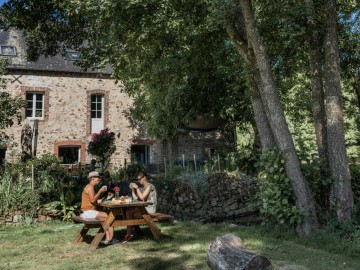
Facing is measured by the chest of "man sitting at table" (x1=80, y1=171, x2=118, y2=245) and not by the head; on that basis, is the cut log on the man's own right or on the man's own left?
on the man's own right

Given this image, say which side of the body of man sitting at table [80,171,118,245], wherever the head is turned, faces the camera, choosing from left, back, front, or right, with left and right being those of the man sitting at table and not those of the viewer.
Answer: right

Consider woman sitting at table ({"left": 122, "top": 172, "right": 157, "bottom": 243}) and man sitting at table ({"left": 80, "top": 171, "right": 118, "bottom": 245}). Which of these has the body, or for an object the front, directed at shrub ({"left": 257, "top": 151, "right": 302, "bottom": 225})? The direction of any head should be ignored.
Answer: man sitting at table ({"left": 80, "top": 171, "right": 118, "bottom": 245})

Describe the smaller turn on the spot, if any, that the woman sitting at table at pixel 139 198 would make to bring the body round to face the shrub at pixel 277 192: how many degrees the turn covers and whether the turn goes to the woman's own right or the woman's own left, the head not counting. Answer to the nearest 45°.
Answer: approximately 180°

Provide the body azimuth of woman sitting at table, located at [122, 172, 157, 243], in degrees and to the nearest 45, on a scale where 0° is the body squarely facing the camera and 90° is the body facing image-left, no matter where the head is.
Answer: approximately 90°

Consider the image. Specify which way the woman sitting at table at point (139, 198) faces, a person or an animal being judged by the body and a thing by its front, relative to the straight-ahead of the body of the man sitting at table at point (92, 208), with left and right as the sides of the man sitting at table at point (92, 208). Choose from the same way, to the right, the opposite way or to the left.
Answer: the opposite way

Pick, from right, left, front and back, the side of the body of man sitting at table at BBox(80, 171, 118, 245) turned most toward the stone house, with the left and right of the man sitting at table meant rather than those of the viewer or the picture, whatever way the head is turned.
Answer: left

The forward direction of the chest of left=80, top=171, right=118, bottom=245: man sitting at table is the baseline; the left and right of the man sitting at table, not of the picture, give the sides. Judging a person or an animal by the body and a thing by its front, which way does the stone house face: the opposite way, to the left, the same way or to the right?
to the right

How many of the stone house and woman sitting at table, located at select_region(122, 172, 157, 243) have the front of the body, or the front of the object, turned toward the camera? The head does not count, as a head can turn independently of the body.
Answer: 1

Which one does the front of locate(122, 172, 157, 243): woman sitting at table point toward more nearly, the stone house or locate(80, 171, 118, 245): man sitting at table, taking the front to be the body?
the man sitting at table

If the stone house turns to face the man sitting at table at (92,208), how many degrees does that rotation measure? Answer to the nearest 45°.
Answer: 0° — it already faces them

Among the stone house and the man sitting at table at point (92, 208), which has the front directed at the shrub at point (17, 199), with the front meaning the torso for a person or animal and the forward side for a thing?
the stone house
